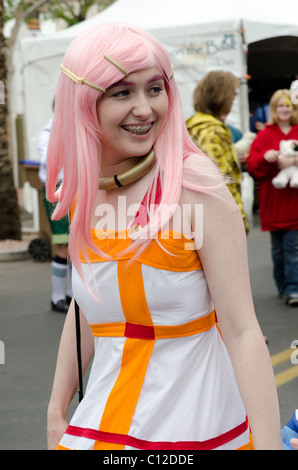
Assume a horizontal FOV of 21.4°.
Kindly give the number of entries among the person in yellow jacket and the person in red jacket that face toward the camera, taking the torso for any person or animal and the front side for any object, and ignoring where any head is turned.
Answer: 1

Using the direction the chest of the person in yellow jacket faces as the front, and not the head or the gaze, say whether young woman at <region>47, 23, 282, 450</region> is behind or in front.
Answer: behind

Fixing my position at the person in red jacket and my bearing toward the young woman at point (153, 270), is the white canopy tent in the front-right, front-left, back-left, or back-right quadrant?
back-right

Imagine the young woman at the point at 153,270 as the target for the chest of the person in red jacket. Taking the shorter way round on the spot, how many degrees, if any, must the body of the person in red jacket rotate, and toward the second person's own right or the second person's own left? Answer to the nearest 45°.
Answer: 0° — they already face them

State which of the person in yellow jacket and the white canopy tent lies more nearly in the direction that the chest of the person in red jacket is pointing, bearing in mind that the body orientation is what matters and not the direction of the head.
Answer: the person in yellow jacket

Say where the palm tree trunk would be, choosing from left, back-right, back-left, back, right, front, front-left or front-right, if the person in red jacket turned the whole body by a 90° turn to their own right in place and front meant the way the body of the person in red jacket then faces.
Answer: front-right

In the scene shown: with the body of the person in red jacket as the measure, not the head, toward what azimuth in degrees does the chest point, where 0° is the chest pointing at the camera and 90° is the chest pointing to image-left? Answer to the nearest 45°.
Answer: approximately 0°

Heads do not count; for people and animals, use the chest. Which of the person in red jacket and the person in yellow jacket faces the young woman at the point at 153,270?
the person in red jacket

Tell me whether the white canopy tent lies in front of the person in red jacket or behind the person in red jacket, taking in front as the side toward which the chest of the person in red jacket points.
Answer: behind

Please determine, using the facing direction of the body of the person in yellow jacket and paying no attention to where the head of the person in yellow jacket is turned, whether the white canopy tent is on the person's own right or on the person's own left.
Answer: on the person's own left
